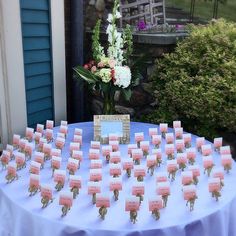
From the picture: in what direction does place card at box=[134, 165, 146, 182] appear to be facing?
toward the camera

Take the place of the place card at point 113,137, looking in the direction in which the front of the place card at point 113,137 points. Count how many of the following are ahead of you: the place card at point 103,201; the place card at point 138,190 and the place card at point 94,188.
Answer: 3

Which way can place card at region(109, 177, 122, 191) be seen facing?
toward the camera

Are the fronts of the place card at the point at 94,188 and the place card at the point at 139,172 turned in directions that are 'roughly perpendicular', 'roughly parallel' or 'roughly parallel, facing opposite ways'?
roughly parallel

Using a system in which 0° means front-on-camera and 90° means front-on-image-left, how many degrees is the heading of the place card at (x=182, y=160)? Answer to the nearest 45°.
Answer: approximately 0°

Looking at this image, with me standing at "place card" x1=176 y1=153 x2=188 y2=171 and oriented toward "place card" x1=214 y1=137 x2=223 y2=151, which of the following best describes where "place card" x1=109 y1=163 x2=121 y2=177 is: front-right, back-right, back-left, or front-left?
back-left

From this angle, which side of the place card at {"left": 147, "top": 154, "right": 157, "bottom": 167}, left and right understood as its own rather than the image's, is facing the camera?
front

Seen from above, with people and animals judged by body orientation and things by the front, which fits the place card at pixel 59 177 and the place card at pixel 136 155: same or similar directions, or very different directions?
same or similar directions

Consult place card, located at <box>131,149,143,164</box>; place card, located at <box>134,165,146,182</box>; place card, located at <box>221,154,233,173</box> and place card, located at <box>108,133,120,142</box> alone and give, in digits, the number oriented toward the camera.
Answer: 4

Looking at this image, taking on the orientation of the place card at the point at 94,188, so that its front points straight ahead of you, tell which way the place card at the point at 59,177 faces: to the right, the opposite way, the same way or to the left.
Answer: the same way

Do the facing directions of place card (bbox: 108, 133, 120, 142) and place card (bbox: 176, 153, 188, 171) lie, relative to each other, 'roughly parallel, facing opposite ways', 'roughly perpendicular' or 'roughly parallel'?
roughly parallel

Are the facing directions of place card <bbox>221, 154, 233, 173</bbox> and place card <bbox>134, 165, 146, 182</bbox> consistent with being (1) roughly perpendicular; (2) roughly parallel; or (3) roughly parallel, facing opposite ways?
roughly parallel

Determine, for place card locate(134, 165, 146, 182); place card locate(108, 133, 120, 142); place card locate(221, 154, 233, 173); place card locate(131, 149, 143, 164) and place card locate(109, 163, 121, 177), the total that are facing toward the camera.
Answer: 5
